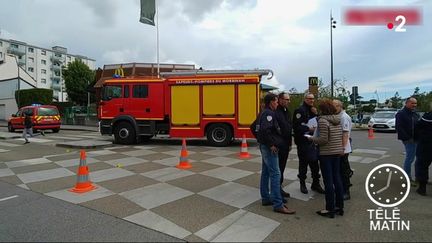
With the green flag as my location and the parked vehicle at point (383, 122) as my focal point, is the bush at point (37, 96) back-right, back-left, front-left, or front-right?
back-left

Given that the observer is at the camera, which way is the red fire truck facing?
facing to the left of the viewer

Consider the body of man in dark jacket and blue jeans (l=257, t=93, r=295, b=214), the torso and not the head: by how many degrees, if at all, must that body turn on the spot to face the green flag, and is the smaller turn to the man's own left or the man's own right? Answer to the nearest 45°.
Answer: approximately 135° to the man's own left

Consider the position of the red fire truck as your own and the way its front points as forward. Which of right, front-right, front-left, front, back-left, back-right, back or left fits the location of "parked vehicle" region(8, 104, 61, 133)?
front-right

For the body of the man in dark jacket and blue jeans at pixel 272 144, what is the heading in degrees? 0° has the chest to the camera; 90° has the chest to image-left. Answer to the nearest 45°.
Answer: approximately 270°

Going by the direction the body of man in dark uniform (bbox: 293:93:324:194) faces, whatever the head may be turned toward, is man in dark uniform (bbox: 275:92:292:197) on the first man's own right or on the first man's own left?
on the first man's own right

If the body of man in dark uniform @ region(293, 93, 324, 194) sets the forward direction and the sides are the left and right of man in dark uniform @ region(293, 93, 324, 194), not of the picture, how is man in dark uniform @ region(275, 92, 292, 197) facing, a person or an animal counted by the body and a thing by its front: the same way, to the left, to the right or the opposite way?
the same way

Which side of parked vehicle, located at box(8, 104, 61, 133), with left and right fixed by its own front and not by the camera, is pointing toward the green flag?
back

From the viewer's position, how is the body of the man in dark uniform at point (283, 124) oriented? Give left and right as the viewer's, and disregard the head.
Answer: facing the viewer and to the right of the viewer

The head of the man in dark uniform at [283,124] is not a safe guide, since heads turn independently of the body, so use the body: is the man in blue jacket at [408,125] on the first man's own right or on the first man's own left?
on the first man's own left
